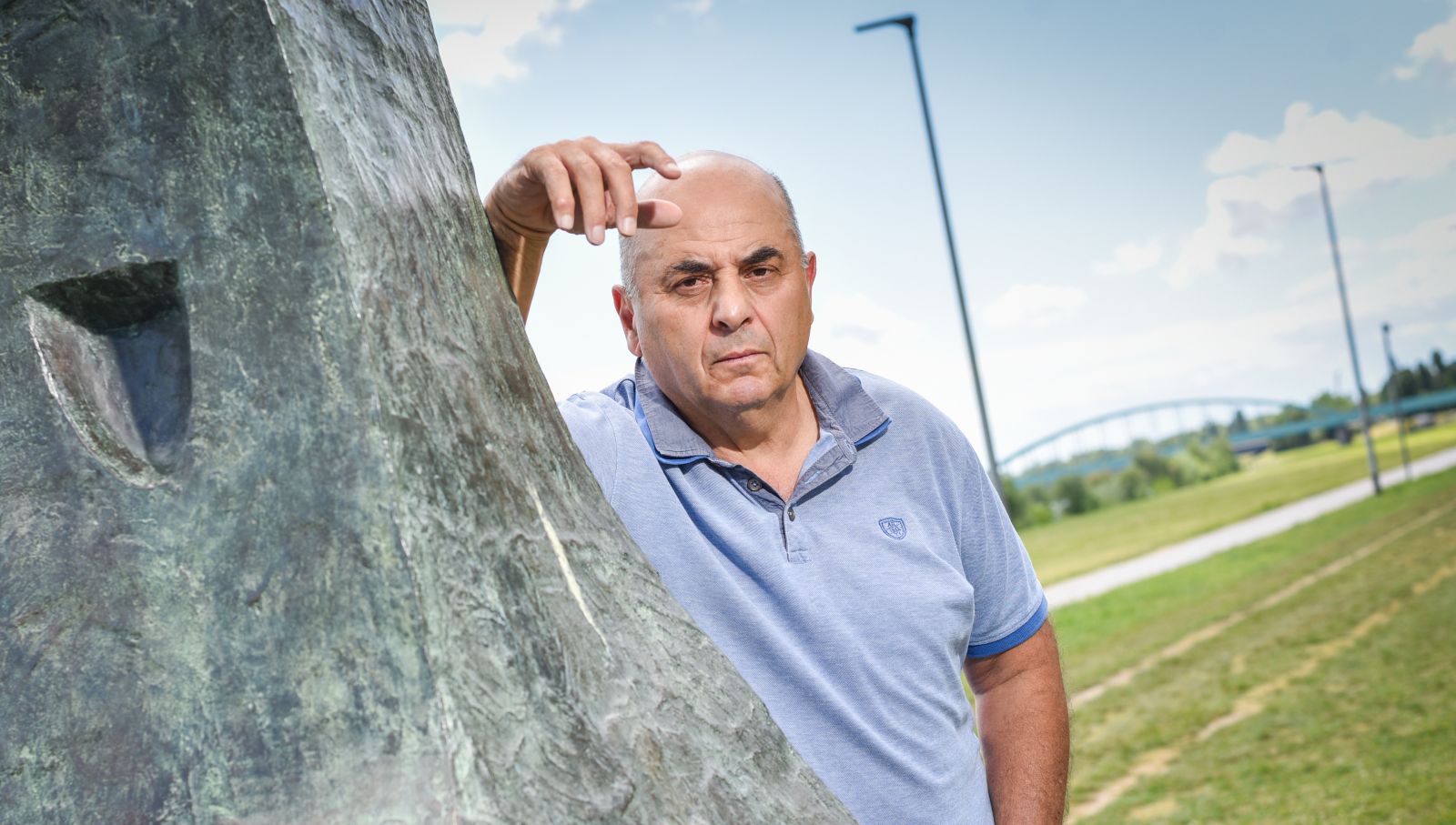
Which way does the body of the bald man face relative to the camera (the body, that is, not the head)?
toward the camera

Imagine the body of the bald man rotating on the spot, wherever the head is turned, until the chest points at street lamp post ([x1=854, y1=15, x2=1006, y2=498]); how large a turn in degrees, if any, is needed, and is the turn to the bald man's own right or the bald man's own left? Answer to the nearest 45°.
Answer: approximately 180°

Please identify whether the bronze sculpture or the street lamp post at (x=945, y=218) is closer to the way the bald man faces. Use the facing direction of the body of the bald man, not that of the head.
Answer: the bronze sculpture

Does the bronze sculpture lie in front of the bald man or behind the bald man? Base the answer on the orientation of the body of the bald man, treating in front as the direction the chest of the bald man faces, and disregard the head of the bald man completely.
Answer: in front
